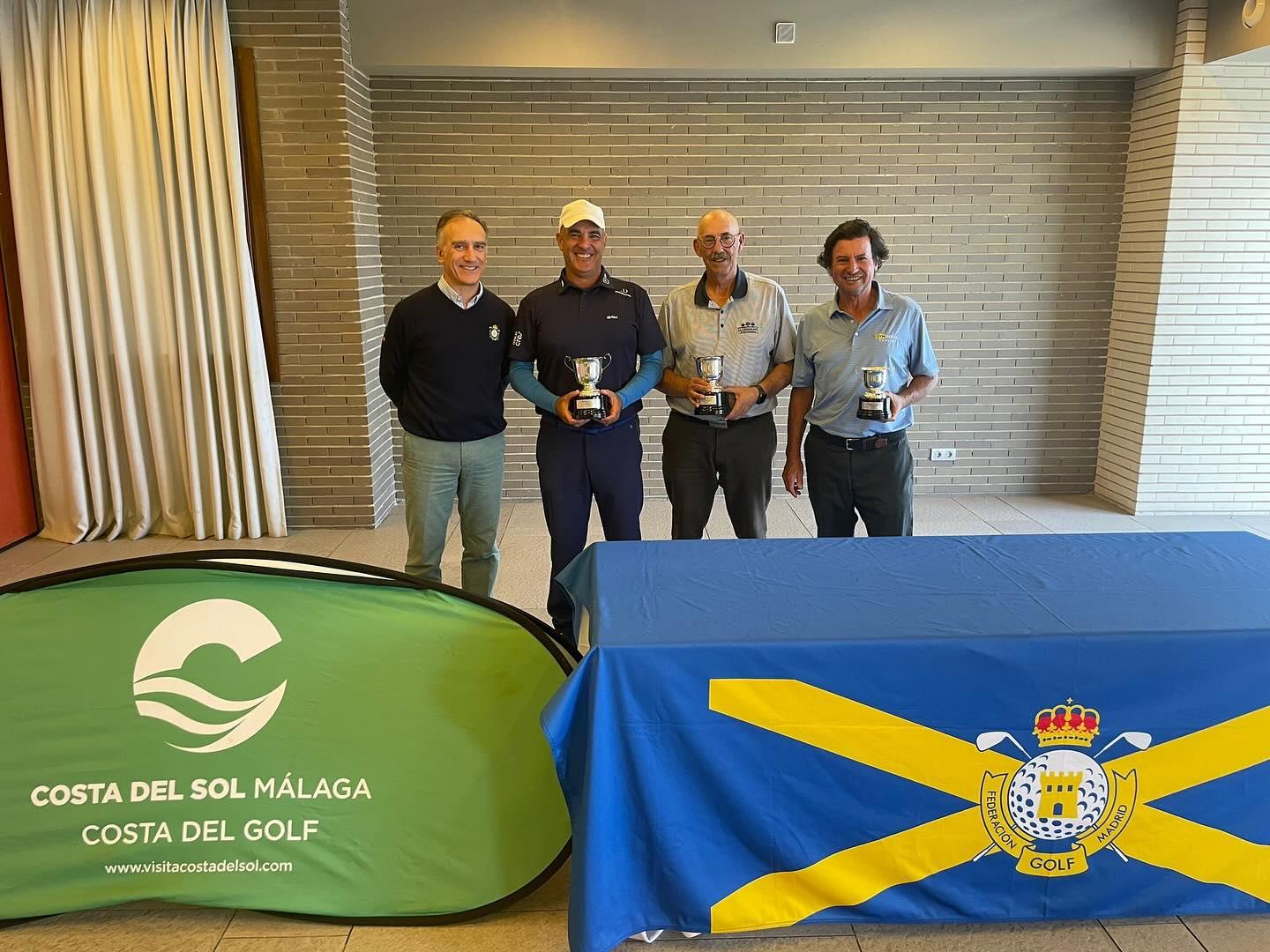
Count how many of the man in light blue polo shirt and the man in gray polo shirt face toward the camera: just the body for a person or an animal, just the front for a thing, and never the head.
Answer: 2

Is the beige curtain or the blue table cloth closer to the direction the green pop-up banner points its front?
the blue table cloth

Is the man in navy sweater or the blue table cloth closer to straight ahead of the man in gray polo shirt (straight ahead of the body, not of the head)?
the blue table cloth

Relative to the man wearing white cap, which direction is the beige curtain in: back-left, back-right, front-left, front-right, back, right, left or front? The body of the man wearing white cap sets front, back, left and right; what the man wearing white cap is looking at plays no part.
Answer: back-right

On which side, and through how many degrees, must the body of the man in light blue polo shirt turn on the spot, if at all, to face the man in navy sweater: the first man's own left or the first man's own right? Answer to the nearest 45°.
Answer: approximately 90° to the first man's own right

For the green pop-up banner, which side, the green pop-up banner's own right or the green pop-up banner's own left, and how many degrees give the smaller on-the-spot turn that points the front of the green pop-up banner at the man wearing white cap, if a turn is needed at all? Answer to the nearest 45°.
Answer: approximately 135° to the green pop-up banner's own left

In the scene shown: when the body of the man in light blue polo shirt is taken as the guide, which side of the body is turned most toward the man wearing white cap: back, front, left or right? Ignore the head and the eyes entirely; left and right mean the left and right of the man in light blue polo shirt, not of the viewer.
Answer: right
